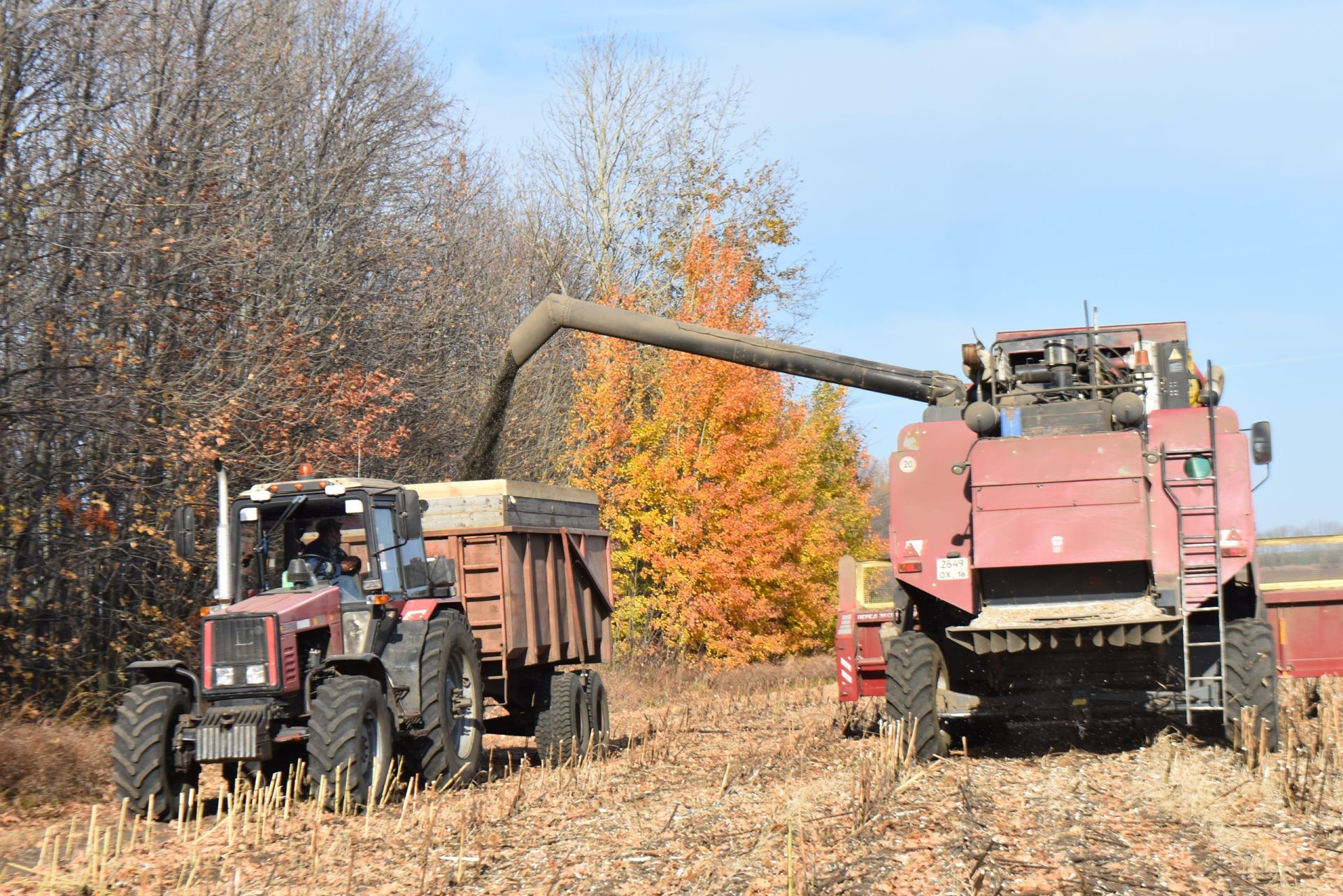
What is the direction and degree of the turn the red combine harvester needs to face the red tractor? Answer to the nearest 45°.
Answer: approximately 90° to its left

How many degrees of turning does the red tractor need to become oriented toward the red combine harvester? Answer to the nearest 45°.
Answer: approximately 135° to its left

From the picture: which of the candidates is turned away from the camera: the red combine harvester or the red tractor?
the red combine harvester

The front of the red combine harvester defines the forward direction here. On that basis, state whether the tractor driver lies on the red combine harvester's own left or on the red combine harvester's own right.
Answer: on the red combine harvester's own left

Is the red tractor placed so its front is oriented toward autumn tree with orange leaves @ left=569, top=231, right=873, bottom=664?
no

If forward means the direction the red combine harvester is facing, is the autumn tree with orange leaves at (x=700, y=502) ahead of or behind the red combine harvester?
ahead

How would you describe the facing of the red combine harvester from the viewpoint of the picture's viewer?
facing away from the viewer

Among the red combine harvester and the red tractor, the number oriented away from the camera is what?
1
